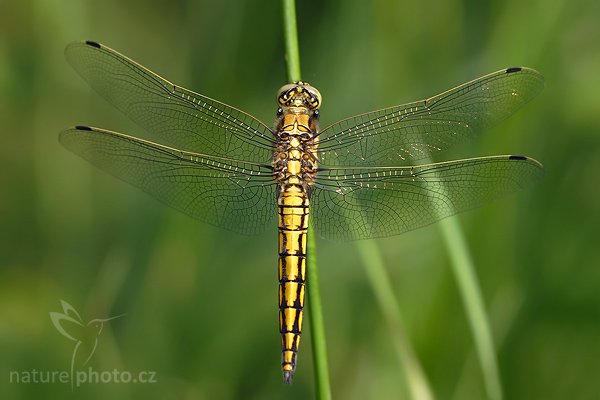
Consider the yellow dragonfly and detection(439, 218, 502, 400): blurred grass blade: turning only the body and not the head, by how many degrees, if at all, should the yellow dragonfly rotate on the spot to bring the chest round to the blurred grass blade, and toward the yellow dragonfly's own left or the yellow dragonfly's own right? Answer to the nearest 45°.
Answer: approximately 90° to the yellow dragonfly's own right

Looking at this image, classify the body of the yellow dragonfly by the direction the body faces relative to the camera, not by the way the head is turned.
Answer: away from the camera
